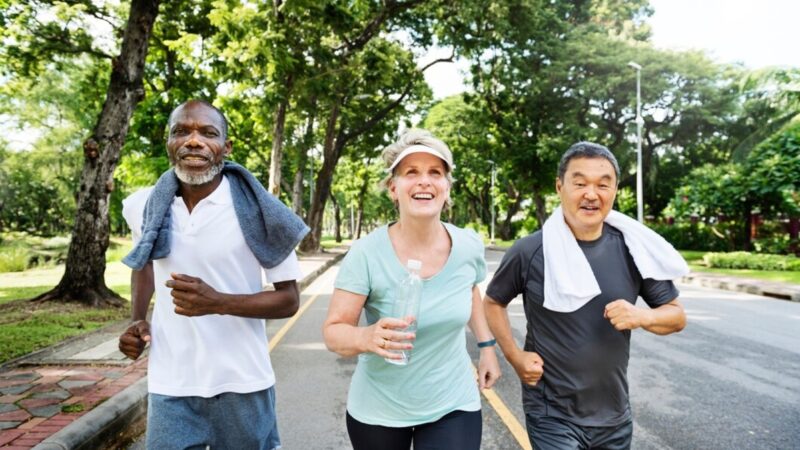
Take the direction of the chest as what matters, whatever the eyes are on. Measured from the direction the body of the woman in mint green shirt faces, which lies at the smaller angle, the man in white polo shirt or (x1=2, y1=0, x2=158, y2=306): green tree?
the man in white polo shirt

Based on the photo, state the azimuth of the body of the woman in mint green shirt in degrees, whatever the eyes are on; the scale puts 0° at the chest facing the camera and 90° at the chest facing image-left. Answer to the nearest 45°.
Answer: approximately 0°

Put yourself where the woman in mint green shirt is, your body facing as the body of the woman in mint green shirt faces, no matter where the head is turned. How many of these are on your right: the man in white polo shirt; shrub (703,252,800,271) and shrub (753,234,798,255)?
1

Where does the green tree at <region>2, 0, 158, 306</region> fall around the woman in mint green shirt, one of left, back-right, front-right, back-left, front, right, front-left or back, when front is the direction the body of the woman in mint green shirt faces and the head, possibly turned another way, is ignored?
back-right

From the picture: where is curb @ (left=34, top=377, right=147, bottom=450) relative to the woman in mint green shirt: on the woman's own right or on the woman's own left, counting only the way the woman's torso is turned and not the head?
on the woman's own right

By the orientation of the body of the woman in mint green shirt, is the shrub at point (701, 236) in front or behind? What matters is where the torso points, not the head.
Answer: behind

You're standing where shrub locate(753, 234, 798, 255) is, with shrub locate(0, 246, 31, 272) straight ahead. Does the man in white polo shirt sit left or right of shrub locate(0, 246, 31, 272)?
left

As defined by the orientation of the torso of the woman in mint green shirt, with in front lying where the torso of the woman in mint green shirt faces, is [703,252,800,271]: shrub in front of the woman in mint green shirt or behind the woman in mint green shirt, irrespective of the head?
behind

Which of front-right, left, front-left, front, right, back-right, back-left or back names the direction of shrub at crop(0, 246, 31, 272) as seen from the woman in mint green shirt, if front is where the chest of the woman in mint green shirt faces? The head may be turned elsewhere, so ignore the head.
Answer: back-right

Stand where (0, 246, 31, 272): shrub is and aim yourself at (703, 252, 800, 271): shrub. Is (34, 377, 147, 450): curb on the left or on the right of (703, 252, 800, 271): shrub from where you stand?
right
